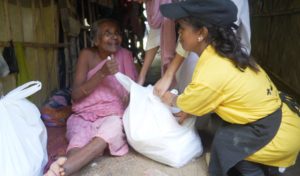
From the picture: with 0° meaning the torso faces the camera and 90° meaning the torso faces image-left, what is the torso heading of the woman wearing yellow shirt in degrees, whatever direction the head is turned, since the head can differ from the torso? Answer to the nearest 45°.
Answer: approximately 90°

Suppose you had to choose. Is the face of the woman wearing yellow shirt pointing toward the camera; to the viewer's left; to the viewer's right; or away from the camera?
to the viewer's left

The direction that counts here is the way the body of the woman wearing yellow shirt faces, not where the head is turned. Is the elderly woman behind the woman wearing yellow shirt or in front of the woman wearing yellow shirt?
in front

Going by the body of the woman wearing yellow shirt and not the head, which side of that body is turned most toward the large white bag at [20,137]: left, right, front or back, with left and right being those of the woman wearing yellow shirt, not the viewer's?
front

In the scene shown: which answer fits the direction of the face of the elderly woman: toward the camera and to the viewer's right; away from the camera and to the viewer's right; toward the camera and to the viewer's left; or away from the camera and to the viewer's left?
toward the camera and to the viewer's right
